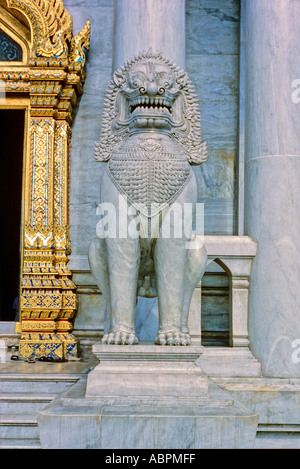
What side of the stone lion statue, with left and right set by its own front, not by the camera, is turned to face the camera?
front

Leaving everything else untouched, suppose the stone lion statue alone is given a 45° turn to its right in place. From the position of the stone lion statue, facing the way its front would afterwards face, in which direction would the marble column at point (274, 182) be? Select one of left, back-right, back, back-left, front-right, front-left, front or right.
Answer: back
